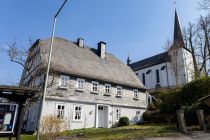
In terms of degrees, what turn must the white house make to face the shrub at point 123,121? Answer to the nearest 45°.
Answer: approximately 45° to its left

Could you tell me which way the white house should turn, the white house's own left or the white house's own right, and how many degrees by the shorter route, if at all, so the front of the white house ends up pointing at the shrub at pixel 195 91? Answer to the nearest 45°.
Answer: approximately 45° to the white house's own left

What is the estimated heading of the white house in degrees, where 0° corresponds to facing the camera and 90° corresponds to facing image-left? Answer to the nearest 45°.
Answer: approximately 315°
